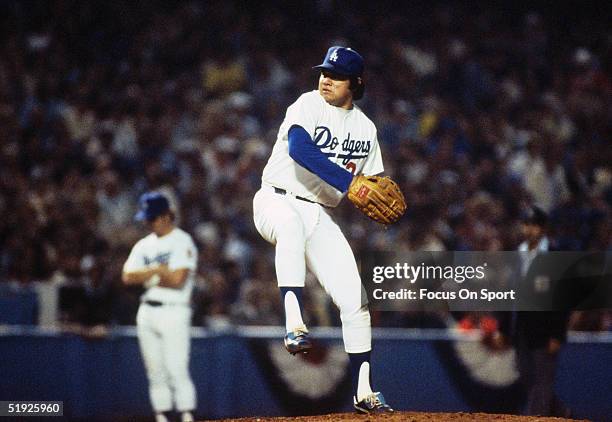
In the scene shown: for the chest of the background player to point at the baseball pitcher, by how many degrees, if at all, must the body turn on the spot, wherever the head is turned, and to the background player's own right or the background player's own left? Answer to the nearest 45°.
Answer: approximately 45° to the background player's own left

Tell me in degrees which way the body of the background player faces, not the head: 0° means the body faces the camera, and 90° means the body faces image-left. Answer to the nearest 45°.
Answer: approximately 45°

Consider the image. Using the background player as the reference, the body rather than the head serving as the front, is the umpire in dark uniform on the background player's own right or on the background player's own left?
on the background player's own left

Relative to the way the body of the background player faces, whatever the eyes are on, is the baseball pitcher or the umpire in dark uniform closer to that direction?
the baseball pitcher

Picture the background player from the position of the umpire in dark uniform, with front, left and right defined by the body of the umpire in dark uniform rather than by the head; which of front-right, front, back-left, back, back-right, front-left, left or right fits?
front-right
